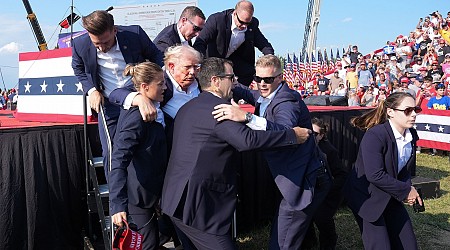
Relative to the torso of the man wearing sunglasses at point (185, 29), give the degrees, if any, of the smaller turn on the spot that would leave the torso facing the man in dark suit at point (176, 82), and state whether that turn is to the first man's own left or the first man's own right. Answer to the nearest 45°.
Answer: approximately 45° to the first man's own right

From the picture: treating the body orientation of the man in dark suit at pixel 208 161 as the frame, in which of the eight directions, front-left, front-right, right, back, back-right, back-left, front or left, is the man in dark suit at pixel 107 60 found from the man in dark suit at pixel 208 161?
left

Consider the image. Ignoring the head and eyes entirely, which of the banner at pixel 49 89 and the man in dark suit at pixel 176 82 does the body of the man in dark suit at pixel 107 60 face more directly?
the man in dark suit

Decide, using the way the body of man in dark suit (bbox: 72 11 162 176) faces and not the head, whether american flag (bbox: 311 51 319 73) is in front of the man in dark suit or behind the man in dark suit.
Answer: behind

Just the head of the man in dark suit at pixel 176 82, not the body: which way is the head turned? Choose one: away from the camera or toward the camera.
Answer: toward the camera

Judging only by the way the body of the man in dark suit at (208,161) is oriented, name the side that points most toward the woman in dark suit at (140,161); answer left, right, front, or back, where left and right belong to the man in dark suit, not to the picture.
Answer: left

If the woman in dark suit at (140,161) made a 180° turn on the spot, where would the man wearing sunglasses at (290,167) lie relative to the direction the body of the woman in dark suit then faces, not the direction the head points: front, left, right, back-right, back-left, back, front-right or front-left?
back

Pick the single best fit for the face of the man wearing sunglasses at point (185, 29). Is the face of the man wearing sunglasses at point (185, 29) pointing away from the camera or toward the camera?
toward the camera

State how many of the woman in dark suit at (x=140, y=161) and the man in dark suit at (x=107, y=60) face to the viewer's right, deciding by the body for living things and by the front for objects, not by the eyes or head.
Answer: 1

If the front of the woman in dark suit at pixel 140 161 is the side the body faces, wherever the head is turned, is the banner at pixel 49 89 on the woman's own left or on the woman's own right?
on the woman's own left

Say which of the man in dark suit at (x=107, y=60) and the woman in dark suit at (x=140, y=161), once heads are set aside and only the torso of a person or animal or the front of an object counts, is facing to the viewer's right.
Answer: the woman in dark suit

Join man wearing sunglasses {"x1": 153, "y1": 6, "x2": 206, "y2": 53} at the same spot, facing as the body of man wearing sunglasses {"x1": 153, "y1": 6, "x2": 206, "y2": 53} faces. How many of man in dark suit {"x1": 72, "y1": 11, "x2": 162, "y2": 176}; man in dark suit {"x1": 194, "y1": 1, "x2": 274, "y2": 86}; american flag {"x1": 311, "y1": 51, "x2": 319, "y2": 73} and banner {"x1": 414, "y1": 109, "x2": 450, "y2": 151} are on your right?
1

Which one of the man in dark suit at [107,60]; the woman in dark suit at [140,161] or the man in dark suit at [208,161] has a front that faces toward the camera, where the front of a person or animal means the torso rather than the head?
the man in dark suit at [107,60]

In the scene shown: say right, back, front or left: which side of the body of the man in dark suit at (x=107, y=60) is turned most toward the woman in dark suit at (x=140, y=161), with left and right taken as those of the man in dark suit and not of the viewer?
front

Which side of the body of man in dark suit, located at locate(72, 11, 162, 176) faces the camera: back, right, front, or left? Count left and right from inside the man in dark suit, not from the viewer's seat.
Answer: front
